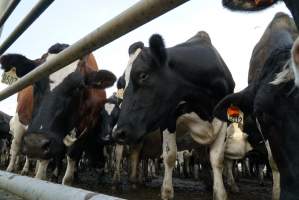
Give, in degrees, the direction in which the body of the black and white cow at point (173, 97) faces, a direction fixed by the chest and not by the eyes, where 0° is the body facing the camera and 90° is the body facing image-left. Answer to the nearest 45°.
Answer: approximately 45°

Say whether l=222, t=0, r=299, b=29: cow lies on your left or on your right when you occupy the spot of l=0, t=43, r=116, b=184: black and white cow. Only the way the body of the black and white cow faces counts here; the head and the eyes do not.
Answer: on your left

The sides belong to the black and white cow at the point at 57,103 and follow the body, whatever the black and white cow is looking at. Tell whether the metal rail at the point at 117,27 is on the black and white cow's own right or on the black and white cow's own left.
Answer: on the black and white cow's own left

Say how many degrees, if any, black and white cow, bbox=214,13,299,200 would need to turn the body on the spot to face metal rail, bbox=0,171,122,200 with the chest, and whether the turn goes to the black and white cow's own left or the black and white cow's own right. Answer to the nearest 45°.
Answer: approximately 45° to the black and white cow's own right

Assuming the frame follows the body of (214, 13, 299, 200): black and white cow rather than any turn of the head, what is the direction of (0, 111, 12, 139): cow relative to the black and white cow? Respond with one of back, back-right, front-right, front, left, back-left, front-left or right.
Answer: back-right

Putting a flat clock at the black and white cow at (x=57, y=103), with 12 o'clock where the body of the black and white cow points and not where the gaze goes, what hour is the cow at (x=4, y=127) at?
The cow is roughly at 4 o'clock from the black and white cow.
